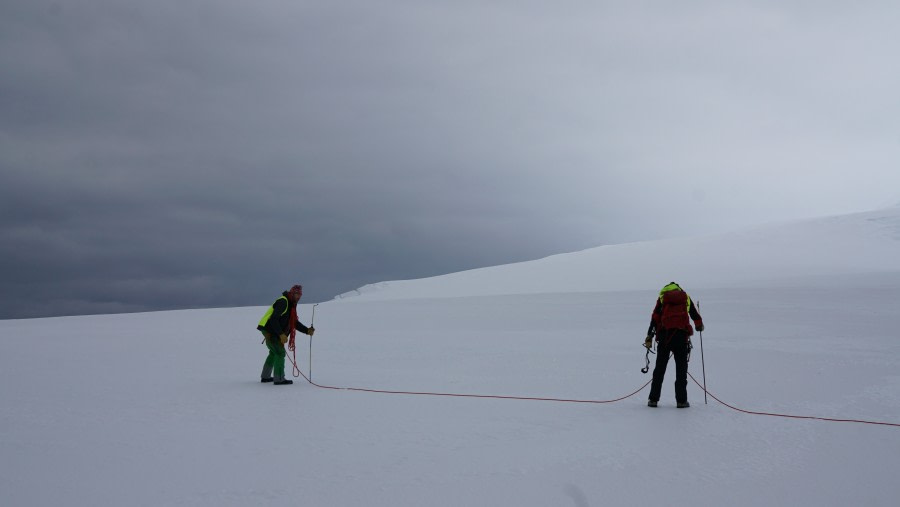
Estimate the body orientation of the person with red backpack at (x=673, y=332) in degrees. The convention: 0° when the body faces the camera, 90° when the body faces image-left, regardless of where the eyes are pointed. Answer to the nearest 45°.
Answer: approximately 180°

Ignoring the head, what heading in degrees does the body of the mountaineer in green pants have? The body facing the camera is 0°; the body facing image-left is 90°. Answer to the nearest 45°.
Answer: approximately 270°

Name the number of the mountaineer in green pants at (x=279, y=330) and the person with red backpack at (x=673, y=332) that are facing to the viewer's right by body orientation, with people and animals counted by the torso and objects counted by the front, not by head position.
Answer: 1

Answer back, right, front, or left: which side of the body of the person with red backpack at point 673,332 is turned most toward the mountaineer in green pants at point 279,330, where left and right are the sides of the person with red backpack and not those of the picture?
left

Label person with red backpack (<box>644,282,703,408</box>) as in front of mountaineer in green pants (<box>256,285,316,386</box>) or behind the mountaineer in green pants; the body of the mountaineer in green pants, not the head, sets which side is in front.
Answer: in front
